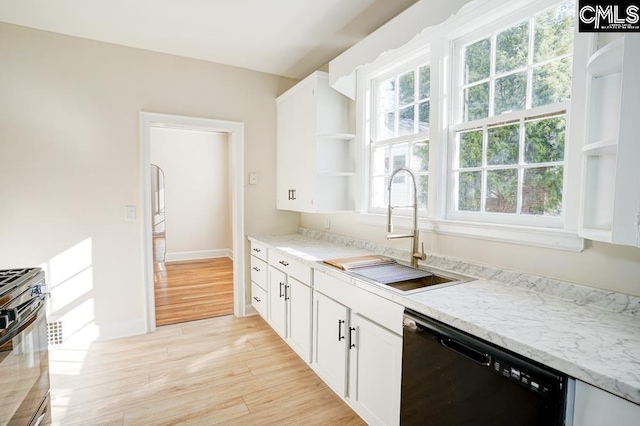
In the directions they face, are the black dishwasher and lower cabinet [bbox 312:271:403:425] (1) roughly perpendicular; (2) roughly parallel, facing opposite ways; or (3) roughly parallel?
roughly parallel

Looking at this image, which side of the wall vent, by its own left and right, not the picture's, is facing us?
front

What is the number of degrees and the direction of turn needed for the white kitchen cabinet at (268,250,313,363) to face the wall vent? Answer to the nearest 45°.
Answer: approximately 45° to its right

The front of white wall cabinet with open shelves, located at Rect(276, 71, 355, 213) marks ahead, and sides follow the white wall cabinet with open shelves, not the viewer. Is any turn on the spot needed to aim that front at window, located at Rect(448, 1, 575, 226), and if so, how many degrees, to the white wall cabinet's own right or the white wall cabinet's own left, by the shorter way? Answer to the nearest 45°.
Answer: approximately 90° to the white wall cabinet's own left

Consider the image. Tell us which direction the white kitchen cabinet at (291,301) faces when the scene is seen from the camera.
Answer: facing the viewer and to the left of the viewer

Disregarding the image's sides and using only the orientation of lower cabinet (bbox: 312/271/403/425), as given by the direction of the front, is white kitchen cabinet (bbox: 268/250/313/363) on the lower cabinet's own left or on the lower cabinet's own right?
on the lower cabinet's own right

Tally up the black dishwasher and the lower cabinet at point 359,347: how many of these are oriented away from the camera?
0

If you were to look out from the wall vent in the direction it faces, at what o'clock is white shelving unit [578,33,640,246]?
The white shelving unit is roughly at 11 o'clock from the wall vent.

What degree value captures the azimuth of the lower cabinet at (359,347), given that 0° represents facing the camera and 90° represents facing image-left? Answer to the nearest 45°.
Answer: approximately 45°

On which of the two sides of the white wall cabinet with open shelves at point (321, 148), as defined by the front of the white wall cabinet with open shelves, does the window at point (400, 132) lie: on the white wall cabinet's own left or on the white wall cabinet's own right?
on the white wall cabinet's own left

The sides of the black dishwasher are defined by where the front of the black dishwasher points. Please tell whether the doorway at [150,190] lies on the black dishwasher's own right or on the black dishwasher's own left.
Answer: on the black dishwasher's own right

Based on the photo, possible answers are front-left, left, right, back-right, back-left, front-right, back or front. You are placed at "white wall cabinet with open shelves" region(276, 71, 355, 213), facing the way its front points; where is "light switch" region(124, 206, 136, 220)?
front-right

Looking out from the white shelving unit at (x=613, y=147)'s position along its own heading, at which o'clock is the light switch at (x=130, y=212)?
The light switch is roughly at 1 o'clock from the white shelving unit.
